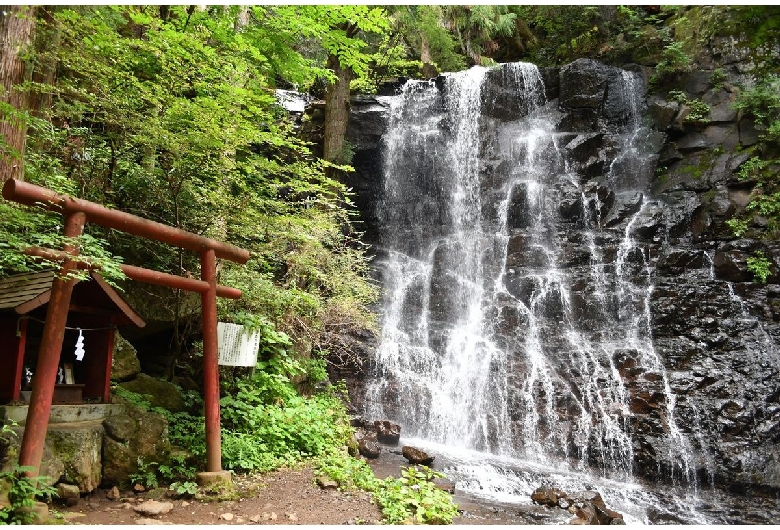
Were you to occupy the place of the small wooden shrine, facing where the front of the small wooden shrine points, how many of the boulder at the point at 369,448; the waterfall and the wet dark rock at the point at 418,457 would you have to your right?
0

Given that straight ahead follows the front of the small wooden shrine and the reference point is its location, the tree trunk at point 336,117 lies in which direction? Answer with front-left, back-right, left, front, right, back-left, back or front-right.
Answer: left

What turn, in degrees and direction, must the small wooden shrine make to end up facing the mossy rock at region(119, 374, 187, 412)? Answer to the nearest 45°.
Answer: approximately 90° to its left

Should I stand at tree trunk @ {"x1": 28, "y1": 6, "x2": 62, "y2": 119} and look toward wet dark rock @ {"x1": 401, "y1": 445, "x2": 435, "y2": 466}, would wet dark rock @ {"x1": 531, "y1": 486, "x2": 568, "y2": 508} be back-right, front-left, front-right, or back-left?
front-right

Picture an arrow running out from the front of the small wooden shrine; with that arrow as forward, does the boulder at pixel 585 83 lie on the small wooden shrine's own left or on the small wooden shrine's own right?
on the small wooden shrine's own left

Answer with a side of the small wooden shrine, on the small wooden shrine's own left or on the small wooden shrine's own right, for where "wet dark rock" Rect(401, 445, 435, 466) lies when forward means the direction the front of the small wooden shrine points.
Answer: on the small wooden shrine's own left

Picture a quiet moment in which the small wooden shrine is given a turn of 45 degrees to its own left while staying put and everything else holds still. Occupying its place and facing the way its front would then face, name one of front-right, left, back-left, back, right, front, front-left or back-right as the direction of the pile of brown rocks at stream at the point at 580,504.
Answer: front

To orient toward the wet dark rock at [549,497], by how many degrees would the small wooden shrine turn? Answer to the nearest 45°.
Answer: approximately 45° to its left

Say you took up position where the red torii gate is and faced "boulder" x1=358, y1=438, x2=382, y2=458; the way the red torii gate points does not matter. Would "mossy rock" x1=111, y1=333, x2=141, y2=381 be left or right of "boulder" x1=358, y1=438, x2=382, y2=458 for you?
left

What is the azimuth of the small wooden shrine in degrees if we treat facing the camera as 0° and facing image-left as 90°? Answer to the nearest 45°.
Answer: approximately 315°

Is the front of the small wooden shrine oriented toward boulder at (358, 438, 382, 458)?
no
